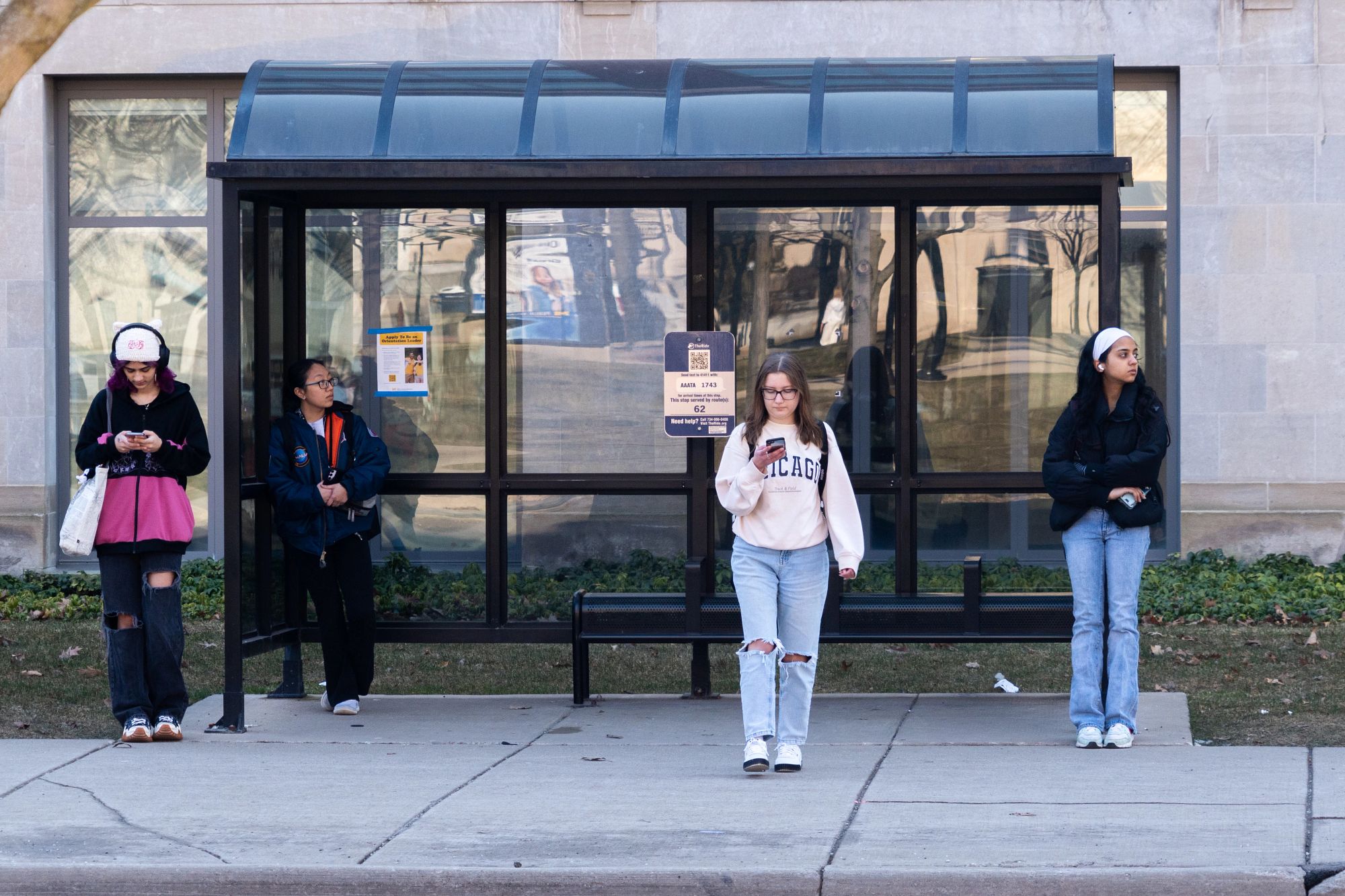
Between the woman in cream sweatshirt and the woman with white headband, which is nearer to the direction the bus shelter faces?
the woman in cream sweatshirt

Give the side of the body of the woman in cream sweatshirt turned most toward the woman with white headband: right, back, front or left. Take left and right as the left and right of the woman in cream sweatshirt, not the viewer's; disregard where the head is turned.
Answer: left

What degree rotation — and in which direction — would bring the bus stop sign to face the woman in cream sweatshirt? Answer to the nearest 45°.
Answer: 0° — it already faces them

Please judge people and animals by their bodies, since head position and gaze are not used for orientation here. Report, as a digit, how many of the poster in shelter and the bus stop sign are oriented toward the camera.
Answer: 2

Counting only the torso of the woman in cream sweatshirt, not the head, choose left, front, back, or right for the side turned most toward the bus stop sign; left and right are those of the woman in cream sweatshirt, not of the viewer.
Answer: back

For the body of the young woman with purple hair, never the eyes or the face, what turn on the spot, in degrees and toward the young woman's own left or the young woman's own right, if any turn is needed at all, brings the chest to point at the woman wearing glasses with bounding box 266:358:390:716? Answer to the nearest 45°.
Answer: approximately 90° to the young woman's own left

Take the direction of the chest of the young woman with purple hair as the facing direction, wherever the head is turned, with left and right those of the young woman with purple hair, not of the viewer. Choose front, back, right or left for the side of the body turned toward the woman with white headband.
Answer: left

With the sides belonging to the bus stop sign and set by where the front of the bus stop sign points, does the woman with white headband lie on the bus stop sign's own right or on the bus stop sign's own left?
on the bus stop sign's own left

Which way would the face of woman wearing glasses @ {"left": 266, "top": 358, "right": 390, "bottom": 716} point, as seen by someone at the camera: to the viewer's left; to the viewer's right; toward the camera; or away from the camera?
to the viewer's right

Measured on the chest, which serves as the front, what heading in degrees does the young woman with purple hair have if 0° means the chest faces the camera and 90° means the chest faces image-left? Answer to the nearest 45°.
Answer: approximately 0°

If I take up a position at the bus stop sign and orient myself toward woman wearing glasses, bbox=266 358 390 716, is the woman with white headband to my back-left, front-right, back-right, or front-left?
back-left
